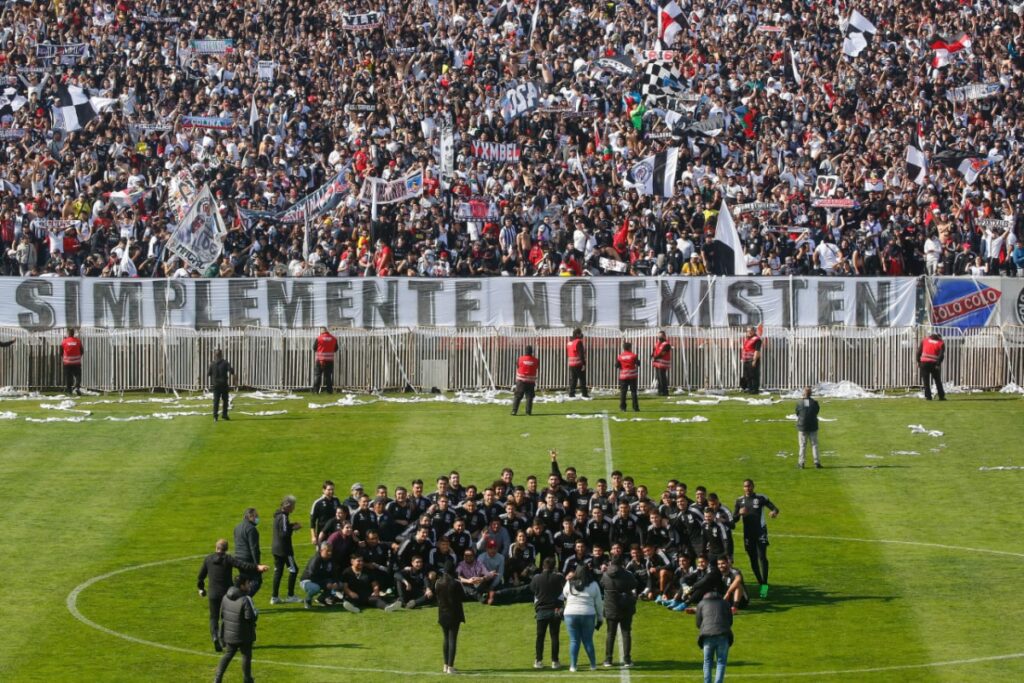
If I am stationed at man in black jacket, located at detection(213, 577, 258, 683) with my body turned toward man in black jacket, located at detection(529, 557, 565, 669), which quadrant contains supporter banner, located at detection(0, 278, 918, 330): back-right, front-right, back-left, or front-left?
front-left

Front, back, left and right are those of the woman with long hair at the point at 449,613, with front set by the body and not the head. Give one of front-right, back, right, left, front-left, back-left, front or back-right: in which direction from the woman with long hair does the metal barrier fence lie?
front

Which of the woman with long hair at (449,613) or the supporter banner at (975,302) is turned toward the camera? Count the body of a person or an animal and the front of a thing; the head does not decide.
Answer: the supporter banner

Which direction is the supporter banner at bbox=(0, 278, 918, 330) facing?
toward the camera

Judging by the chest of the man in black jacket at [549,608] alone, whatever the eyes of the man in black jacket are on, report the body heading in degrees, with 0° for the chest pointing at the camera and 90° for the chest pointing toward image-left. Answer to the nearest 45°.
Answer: approximately 180°

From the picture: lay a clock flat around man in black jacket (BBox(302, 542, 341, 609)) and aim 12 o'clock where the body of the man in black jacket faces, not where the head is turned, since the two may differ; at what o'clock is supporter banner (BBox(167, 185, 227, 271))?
The supporter banner is roughly at 7 o'clock from the man in black jacket.

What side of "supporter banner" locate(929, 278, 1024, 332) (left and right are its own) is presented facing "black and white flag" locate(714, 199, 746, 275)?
right

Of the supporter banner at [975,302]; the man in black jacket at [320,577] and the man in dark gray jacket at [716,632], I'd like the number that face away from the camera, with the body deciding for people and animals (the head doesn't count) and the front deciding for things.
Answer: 1

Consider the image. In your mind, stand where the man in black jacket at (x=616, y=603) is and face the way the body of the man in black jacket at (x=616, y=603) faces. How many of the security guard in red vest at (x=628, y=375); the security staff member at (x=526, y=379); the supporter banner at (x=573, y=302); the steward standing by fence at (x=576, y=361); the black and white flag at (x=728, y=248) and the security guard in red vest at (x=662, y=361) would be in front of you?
6

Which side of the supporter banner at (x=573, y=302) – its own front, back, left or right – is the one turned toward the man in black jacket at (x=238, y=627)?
front

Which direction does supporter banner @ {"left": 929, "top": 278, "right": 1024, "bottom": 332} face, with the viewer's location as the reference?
facing the viewer

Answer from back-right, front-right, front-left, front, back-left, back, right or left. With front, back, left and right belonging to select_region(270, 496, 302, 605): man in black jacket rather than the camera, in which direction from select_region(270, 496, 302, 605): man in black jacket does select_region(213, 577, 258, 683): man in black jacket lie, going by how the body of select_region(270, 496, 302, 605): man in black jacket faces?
right

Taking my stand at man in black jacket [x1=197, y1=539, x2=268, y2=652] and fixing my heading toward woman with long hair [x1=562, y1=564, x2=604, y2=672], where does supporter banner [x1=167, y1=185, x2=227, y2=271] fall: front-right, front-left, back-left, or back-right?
back-left

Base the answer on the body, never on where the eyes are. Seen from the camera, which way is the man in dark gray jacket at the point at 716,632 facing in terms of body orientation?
away from the camera
